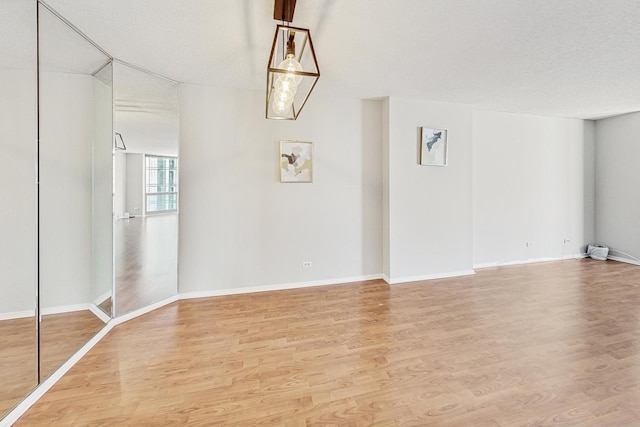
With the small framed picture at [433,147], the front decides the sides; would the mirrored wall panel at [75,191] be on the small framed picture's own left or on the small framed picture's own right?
on the small framed picture's own right

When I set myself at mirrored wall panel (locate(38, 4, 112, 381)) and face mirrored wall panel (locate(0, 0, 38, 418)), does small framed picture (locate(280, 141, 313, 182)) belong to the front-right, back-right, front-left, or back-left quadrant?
back-left

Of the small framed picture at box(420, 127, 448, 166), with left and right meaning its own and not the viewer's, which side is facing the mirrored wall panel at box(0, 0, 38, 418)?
right

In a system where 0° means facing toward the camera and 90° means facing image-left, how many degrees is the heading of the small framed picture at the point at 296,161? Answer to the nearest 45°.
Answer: approximately 0°

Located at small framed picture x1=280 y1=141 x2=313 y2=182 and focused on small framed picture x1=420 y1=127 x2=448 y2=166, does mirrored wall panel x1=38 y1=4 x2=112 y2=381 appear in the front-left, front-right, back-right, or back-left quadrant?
back-right

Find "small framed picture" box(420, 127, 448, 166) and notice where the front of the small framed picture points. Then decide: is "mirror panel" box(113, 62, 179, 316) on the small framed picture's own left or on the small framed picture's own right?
on the small framed picture's own right
